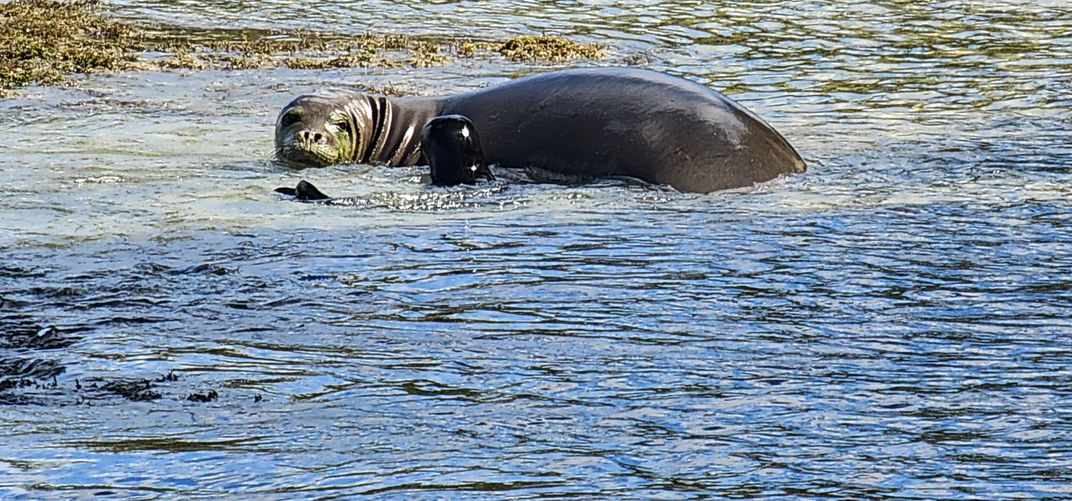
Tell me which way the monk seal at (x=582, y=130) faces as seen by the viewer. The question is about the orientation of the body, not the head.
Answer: to the viewer's left
